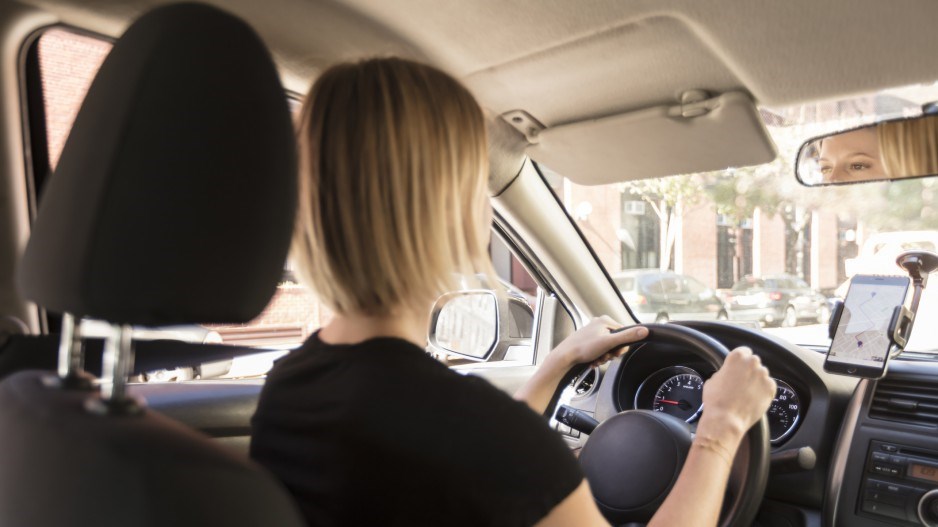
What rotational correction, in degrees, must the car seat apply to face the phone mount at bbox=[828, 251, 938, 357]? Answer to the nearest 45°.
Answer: approximately 45° to its right

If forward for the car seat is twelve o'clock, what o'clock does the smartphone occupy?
The smartphone is roughly at 1 o'clock from the car seat.

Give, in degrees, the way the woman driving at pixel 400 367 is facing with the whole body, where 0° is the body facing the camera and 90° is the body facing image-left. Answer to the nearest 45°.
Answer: approximately 225°

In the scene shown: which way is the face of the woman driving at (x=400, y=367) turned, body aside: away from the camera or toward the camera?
away from the camera

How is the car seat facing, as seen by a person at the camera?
facing away from the viewer and to the right of the viewer

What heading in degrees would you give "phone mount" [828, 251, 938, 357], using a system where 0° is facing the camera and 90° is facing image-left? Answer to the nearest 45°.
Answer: approximately 45°

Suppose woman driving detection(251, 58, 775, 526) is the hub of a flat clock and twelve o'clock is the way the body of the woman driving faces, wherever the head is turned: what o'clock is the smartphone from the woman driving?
The smartphone is roughly at 12 o'clock from the woman driving.

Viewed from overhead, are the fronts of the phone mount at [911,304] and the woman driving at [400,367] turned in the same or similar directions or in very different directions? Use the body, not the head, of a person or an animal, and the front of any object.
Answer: very different directions
